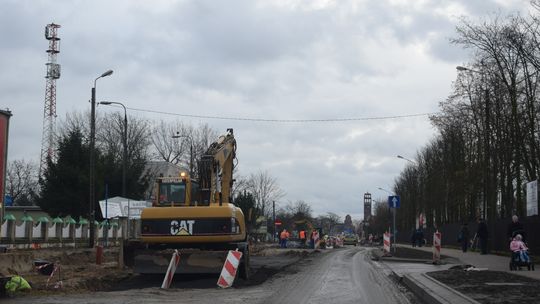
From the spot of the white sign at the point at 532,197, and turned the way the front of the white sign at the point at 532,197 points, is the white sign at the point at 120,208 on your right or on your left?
on your right

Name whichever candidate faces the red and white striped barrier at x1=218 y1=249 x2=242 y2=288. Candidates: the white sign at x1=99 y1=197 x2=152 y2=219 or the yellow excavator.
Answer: the white sign

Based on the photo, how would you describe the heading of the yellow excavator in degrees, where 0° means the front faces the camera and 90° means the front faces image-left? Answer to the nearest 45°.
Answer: approximately 180°

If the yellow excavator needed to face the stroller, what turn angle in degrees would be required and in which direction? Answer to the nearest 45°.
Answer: approximately 90° to its right

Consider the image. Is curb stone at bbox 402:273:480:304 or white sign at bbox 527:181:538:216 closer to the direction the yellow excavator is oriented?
the white sign

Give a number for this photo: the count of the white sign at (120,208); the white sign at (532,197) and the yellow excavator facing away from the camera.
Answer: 1

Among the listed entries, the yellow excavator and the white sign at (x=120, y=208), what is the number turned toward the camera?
1

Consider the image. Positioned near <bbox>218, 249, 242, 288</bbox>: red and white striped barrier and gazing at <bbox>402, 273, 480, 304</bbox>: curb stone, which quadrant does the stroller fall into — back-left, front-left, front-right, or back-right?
front-left

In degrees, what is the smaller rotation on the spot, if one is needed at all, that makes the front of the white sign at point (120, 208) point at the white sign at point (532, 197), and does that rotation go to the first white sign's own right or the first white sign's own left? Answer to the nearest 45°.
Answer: approximately 45° to the first white sign's own left

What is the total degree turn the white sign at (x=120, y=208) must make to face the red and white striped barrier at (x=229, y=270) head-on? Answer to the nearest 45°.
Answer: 0° — it already faces it

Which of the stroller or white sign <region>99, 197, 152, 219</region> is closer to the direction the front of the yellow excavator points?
the white sign

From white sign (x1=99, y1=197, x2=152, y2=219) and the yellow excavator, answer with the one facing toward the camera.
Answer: the white sign

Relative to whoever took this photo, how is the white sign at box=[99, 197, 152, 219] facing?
facing the viewer

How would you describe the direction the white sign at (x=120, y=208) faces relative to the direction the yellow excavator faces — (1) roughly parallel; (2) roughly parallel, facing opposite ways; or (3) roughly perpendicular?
roughly parallel, facing opposite ways

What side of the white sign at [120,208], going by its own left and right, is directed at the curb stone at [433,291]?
front

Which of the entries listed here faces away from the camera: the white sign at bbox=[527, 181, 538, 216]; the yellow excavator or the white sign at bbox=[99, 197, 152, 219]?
the yellow excavator

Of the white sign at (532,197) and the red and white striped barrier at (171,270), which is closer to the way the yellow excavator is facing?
the white sign
